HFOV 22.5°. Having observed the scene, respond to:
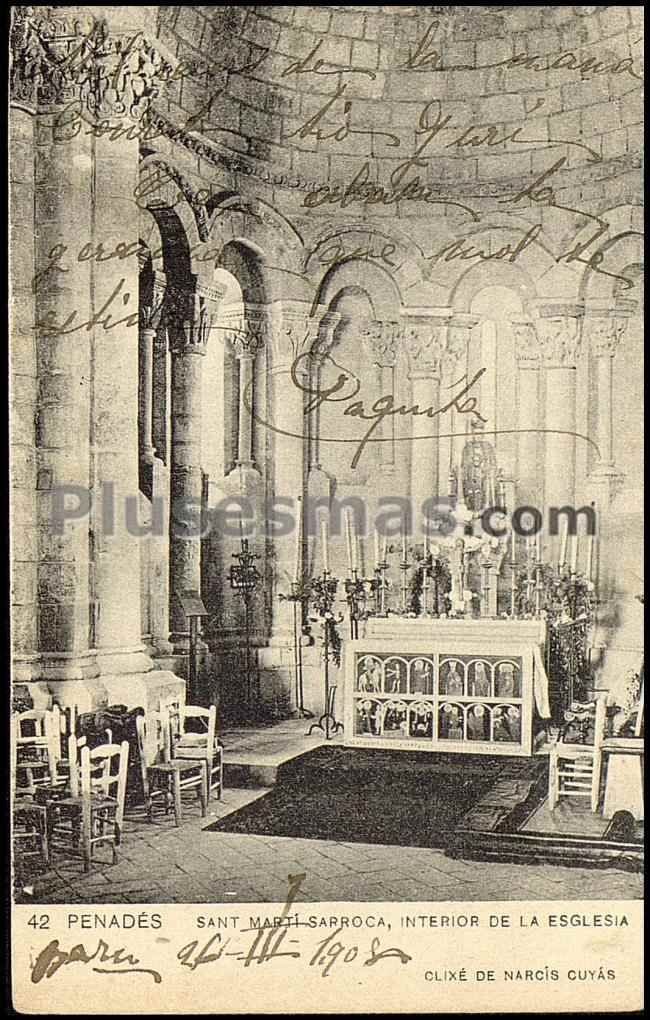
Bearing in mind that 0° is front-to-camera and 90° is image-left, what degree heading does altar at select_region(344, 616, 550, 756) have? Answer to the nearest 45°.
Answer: approximately 0°

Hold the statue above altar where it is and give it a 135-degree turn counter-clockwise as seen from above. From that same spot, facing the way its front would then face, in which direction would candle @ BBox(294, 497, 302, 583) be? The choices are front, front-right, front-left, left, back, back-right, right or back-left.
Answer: back-left

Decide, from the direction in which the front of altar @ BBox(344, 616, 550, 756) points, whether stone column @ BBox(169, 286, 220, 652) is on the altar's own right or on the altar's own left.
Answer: on the altar's own right

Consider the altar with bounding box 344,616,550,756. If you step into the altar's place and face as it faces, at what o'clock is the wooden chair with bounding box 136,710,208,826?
The wooden chair is roughly at 2 o'clock from the altar.

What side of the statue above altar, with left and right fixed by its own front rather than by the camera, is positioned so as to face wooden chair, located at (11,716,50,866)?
front
